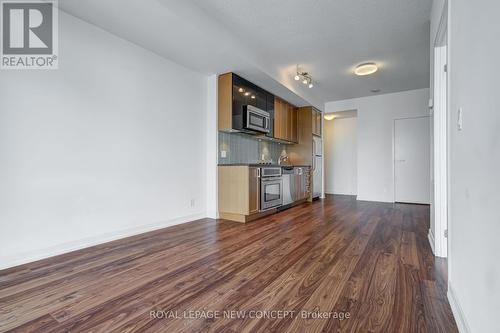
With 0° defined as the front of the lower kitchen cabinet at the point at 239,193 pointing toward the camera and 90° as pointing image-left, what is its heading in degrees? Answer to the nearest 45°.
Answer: approximately 315°

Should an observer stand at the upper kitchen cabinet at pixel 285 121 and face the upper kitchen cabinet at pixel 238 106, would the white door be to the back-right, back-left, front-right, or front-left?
back-left

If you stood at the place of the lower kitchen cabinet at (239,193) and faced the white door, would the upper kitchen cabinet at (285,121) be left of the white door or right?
left

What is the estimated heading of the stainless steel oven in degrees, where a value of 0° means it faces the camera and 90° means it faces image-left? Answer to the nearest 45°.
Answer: approximately 315°
